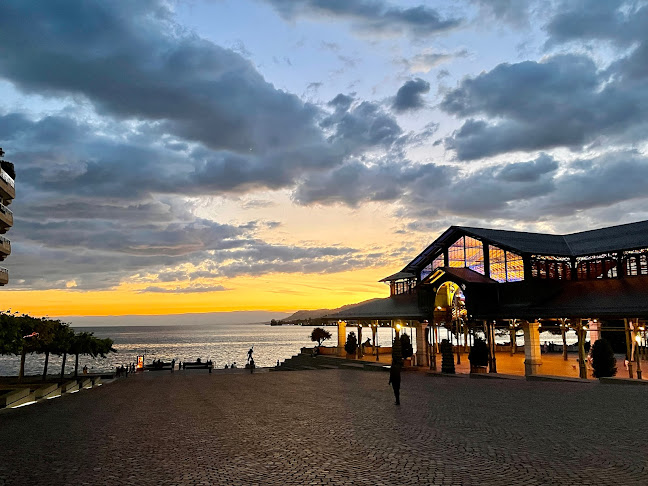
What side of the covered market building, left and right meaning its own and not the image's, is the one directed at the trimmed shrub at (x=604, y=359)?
left

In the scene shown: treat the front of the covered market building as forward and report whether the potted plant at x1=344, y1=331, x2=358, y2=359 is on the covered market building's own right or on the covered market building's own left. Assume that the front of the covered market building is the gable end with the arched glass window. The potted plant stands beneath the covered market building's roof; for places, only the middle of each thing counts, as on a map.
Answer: on the covered market building's own right

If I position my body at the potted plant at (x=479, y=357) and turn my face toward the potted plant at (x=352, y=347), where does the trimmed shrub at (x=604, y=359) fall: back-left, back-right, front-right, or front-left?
back-right
